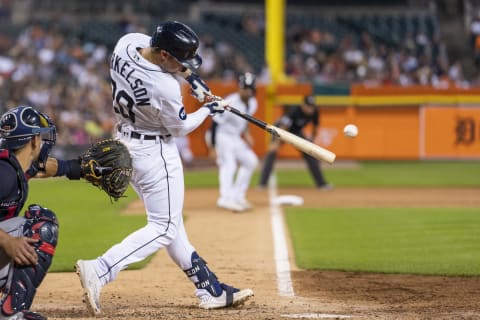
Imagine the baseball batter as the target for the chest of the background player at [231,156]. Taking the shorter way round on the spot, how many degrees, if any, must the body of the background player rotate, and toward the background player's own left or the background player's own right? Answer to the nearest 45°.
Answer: approximately 45° to the background player's own right

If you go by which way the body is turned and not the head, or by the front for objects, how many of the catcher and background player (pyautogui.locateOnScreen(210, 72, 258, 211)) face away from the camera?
0

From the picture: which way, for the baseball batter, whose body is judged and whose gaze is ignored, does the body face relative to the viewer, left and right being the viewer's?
facing away from the viewer and to the right of the viewer

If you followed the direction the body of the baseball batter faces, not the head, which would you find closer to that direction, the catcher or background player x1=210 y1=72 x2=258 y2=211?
the background player

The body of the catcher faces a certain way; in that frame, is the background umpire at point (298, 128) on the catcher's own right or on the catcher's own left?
on the catcher's own left

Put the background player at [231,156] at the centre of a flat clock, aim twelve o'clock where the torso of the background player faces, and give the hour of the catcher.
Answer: The catcher is roughly at 2 o'clock from the background player.

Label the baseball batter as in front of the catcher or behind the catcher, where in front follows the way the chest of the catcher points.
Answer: in front

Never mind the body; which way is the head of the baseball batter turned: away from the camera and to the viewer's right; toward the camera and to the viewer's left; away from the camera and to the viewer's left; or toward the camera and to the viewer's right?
away from the camera and to the viewer's right

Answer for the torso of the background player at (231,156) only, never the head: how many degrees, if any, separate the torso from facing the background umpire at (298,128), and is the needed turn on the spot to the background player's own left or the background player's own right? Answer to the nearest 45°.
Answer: approximately 135° to the background player's own left

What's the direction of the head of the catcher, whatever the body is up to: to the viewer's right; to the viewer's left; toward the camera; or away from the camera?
to the viewer's right

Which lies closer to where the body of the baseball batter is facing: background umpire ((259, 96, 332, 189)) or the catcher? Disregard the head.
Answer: the background umpire

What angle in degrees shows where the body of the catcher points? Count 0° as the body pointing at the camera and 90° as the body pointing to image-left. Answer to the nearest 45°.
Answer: approximately 270°
